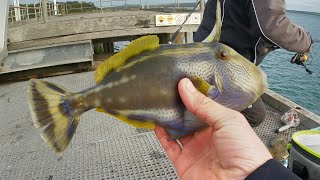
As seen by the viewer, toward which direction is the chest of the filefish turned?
to the viewer's right
